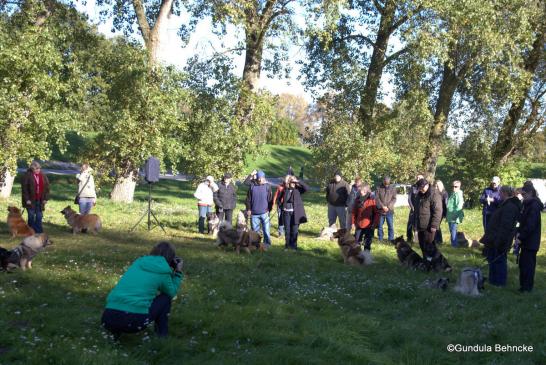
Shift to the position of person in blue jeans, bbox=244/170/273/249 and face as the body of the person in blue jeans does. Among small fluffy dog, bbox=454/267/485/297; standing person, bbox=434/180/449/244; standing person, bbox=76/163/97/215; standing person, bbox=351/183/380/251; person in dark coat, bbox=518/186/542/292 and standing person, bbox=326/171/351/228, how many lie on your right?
1

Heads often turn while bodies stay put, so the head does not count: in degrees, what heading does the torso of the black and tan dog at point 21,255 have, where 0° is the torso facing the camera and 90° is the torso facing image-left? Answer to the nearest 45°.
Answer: approximately 270°

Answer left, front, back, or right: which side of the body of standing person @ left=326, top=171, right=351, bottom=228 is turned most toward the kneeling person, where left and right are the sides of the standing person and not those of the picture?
front

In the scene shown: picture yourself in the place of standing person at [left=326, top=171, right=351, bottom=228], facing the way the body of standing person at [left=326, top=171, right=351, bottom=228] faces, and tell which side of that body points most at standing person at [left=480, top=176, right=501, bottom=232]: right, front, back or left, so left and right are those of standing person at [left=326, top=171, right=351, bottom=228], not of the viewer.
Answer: left

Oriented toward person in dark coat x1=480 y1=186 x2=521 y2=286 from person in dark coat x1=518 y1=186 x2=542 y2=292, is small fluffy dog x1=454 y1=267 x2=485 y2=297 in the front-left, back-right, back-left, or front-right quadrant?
front-left

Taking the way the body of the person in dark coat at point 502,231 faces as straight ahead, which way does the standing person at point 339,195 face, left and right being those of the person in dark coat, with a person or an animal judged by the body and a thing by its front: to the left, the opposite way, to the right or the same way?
to the left

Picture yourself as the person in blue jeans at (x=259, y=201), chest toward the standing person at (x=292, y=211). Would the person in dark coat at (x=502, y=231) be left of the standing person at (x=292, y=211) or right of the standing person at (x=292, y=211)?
right

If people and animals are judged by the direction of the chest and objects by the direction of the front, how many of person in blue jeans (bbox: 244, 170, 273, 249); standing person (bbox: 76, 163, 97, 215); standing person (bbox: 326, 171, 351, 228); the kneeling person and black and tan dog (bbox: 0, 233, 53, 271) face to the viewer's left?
0

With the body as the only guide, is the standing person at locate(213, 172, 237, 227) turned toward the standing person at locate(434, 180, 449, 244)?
no

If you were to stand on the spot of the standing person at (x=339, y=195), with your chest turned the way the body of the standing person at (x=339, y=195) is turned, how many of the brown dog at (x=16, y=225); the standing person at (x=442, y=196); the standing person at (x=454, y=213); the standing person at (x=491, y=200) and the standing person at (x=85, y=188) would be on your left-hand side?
3

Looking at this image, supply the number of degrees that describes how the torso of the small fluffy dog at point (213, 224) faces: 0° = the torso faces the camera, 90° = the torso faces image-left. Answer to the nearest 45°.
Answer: approximately 0°

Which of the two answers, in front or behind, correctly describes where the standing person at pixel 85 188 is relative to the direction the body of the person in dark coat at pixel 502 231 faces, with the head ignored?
in front

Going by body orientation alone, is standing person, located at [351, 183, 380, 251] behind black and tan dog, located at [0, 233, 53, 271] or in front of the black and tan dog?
in front

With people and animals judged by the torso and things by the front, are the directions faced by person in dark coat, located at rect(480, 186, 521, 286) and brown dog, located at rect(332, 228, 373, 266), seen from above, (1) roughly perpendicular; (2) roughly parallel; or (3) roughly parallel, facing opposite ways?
roughly parallel

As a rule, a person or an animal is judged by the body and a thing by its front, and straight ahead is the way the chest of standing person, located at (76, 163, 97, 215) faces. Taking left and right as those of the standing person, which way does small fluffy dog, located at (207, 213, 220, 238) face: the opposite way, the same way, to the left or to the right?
the same way

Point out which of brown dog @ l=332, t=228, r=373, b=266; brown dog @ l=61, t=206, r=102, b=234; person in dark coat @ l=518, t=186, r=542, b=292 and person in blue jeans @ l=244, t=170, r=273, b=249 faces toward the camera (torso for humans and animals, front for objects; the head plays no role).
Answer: the person in blue jeans

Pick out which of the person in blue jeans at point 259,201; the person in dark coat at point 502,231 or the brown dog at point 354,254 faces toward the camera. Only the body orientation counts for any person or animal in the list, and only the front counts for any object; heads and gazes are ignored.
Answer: the person in blue jeans

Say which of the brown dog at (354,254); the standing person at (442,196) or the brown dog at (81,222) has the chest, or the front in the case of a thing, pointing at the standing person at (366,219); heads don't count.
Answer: the standing person at (442,196)

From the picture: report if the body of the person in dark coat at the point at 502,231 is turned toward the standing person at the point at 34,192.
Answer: yes
